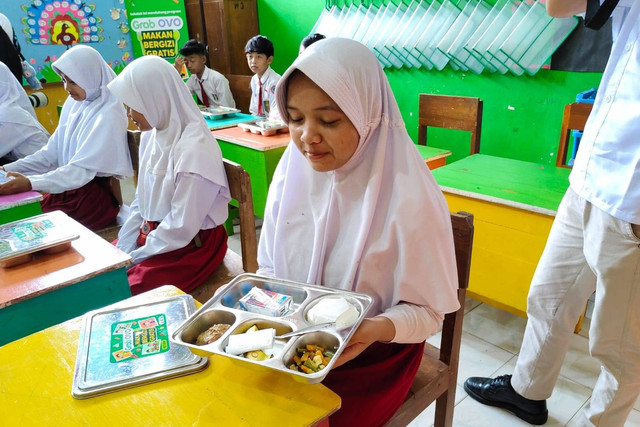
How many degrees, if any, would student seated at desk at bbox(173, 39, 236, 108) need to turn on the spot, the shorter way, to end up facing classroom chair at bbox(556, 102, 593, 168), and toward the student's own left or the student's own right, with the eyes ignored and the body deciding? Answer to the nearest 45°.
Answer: approximately 90° to the student's own left

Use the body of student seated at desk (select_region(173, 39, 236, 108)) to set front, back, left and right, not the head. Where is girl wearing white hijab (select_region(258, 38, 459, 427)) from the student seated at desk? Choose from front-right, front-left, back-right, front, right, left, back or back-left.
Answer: front-left

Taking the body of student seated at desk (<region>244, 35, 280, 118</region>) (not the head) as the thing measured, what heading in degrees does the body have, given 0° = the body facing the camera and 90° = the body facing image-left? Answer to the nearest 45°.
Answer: approximately 45°

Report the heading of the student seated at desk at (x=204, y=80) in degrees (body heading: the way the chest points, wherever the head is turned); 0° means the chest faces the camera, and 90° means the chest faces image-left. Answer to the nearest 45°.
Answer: approximately 45°

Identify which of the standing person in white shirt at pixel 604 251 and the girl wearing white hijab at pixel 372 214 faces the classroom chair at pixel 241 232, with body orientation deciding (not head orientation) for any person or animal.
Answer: the standing person in white shirt

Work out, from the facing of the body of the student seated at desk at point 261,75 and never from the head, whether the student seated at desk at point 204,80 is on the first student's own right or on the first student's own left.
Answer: on the first student's own right

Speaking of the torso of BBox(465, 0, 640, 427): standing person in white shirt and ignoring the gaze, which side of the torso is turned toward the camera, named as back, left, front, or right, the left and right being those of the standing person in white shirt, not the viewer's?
left

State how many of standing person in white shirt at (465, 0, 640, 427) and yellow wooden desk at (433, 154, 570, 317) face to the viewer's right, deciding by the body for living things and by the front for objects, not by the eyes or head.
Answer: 0

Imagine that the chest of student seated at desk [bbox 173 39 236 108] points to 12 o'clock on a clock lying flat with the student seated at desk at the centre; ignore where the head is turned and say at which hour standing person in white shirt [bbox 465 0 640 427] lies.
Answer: The standing person in white shirt is roughly at 10 o'clock from the student seated at desk.

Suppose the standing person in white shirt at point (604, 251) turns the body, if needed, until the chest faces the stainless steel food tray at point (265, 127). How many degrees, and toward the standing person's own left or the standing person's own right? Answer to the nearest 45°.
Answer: approximately 45° to the standing person's own right

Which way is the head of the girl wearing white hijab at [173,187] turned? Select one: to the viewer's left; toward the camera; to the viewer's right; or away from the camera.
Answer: to the viewer's left

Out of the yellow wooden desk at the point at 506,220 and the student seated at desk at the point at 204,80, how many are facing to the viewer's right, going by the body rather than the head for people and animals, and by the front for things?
0

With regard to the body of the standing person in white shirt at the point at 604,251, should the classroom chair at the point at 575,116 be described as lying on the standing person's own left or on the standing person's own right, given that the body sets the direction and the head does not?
on the standing person's own right

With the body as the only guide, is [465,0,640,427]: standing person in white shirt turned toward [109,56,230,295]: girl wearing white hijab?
yes
